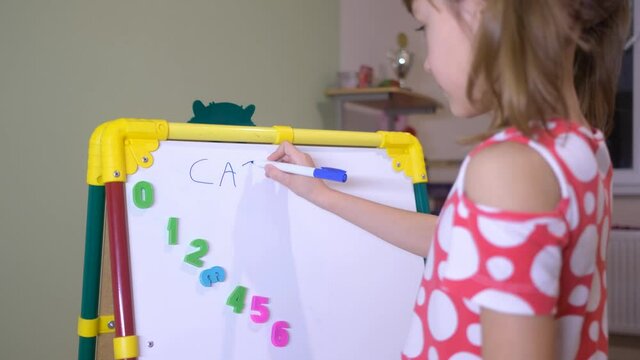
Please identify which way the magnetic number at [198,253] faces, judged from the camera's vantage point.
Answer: facing the viewer

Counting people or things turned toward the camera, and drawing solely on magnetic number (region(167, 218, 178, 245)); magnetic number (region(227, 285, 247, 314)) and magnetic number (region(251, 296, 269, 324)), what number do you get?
3

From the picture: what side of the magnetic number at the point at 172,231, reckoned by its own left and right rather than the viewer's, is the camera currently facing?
front

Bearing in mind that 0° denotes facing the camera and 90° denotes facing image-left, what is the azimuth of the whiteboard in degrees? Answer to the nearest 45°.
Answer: approximately 0°

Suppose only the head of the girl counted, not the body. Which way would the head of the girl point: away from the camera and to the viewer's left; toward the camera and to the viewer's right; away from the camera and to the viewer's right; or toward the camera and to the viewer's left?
away from the camera and to the viewer's left

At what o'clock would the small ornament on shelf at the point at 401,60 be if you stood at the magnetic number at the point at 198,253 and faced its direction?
The small ornament on shelf is roughly at 7 o'clock from the magnetic number.

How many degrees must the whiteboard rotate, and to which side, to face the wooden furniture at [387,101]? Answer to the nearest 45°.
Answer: approximately 180°

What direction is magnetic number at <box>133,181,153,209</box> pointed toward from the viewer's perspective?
toward the camera
